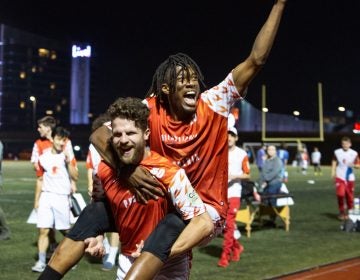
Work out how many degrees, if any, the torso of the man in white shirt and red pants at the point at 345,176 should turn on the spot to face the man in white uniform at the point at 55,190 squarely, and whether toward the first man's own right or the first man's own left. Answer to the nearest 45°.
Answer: approximately 45° to the first man's own right

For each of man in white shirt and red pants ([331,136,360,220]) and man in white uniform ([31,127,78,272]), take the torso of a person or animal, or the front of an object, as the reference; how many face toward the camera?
2

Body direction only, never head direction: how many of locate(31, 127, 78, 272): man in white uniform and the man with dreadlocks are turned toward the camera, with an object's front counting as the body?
2

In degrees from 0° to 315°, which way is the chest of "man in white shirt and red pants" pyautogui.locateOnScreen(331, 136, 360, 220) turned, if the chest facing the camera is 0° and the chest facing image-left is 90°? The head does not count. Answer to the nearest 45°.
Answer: approximately 0°

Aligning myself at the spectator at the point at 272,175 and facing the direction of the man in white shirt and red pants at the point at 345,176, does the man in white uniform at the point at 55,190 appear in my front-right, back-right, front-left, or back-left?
back-right

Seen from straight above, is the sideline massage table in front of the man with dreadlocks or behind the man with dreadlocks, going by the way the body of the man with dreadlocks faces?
behind

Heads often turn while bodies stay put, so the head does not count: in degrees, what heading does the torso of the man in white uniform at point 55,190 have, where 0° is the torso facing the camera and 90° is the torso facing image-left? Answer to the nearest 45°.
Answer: approximately 0°

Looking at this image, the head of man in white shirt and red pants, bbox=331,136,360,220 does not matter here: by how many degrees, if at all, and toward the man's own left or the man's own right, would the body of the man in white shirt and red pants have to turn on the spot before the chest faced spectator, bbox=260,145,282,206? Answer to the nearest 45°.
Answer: approximately 45° to the man's own right
